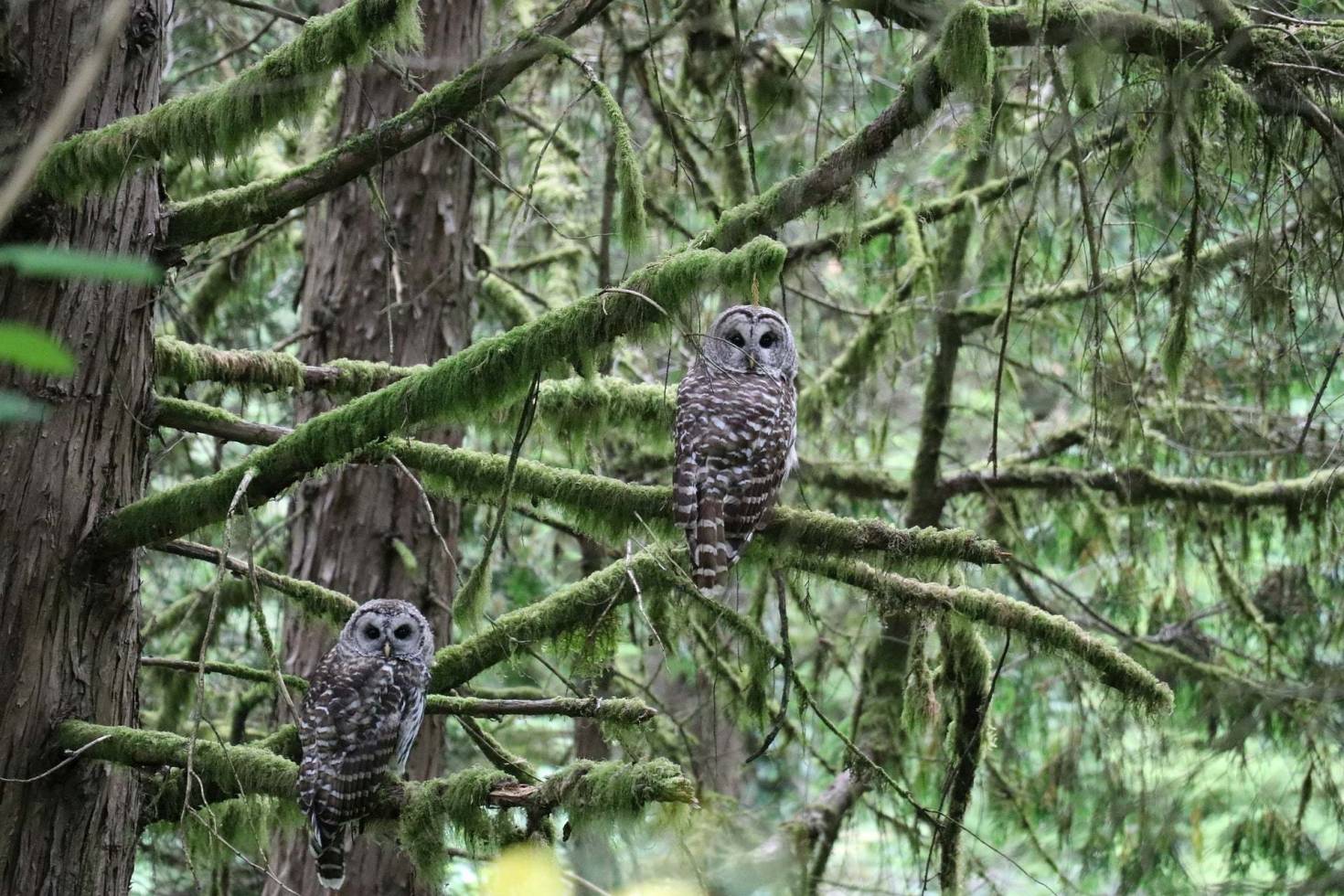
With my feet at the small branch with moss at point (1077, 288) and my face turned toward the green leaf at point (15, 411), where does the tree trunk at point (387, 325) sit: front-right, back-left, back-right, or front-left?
front-right

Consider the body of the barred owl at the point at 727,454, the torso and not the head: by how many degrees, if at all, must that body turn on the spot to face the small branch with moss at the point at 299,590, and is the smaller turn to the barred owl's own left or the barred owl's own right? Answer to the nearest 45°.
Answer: approximately 135° to the barred owl's own left

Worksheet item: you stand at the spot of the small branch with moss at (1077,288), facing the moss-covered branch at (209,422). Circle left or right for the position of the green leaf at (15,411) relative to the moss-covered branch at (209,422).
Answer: left

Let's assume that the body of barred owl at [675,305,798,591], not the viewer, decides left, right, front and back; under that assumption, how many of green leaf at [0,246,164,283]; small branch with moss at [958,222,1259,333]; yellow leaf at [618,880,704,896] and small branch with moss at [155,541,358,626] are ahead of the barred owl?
1

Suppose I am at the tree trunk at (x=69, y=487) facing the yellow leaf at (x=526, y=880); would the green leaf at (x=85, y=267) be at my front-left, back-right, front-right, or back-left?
front-right

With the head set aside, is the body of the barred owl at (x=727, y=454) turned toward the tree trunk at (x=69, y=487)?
no

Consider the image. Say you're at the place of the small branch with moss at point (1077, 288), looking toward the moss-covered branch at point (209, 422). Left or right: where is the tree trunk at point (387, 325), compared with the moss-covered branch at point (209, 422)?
right

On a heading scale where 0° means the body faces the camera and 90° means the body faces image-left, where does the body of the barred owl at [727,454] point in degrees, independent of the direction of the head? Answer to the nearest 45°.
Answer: approximately 225°

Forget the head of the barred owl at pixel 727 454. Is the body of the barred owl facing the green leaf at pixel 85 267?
no

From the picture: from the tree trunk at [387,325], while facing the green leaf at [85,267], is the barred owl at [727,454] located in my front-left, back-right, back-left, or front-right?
front-left

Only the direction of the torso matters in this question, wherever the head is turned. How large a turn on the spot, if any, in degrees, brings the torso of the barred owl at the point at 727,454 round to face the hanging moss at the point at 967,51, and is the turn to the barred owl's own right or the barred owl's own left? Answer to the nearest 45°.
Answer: approximately 135° to the barred owl's own right

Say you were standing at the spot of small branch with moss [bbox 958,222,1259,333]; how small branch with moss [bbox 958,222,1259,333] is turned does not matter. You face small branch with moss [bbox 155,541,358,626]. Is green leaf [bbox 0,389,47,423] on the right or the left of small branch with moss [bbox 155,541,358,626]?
left

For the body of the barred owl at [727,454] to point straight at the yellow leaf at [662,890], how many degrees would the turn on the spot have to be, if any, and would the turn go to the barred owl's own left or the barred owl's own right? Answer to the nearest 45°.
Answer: approximately 135° to the barred owl's own right

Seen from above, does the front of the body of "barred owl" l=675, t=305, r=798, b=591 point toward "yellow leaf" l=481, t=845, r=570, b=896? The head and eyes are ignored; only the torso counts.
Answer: no

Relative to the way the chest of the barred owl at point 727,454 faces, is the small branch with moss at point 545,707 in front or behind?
behind
